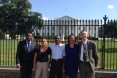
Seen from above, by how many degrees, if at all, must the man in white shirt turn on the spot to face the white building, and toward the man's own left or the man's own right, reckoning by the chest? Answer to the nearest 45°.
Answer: approximately 180°

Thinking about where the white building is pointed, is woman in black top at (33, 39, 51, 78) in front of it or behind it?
in front

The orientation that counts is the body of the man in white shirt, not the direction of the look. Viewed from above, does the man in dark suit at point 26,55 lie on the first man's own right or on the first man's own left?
on the first man's own right

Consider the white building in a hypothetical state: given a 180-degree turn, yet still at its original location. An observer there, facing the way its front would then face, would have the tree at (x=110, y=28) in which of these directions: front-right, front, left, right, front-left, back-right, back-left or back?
right

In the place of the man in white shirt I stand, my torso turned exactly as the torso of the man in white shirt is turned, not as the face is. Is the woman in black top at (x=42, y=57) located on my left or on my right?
on my right

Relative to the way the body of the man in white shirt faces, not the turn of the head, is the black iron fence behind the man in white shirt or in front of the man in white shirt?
behind

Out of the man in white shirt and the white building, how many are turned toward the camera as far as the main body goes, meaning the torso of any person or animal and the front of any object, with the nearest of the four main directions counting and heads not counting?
2

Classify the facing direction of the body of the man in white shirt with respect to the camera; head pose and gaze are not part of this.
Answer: toward the camera
